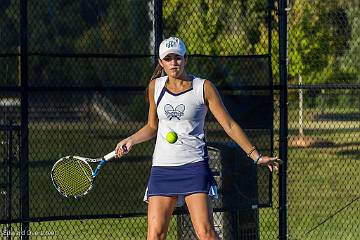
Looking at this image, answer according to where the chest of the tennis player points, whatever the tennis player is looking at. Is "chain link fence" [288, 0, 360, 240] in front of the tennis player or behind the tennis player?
behind

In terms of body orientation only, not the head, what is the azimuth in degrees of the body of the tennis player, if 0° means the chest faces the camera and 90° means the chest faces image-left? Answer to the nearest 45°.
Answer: approximately 0°

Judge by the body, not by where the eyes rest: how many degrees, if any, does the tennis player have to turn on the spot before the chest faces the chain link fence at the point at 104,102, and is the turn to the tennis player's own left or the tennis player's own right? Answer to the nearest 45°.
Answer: approximately 135° to the tennis player's own right
